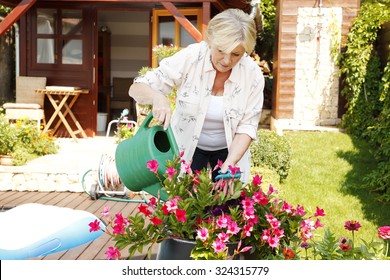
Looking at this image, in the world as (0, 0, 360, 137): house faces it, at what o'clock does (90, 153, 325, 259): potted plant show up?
The potted plant is roughly at 12 o'clock from the house.

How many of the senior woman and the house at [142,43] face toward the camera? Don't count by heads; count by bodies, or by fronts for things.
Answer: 2

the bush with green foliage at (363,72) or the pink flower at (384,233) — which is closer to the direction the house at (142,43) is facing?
the pink flower

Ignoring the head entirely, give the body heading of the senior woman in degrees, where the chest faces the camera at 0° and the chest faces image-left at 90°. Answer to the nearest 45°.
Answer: approximately 0°
